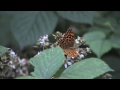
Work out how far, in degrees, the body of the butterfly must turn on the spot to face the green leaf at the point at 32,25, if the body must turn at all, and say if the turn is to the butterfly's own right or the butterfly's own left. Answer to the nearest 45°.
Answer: approximately 90° to the butterfly's own left
